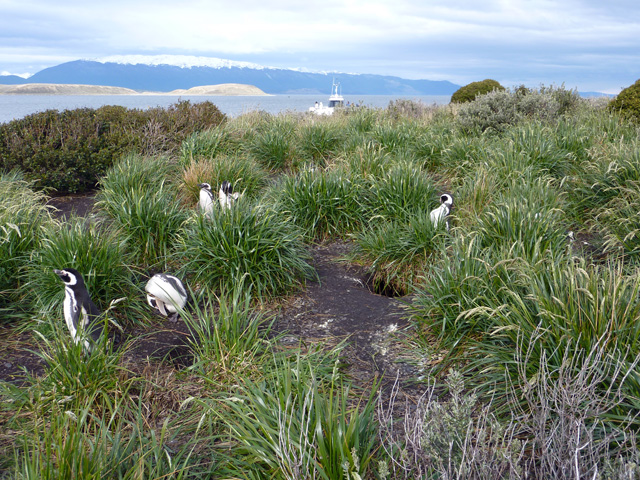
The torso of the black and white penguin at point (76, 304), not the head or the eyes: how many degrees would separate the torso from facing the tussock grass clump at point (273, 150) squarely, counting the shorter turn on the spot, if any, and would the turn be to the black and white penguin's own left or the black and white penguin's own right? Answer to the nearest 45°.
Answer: approximately 135° to the black and white penguin's own right

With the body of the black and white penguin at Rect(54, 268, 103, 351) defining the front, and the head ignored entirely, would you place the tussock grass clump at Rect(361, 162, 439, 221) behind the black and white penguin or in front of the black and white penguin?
behind

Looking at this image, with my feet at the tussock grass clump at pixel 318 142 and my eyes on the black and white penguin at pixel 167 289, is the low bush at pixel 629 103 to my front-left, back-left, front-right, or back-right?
back-left

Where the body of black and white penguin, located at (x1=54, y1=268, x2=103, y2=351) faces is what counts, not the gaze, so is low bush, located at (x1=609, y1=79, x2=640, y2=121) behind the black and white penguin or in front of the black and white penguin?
behind
